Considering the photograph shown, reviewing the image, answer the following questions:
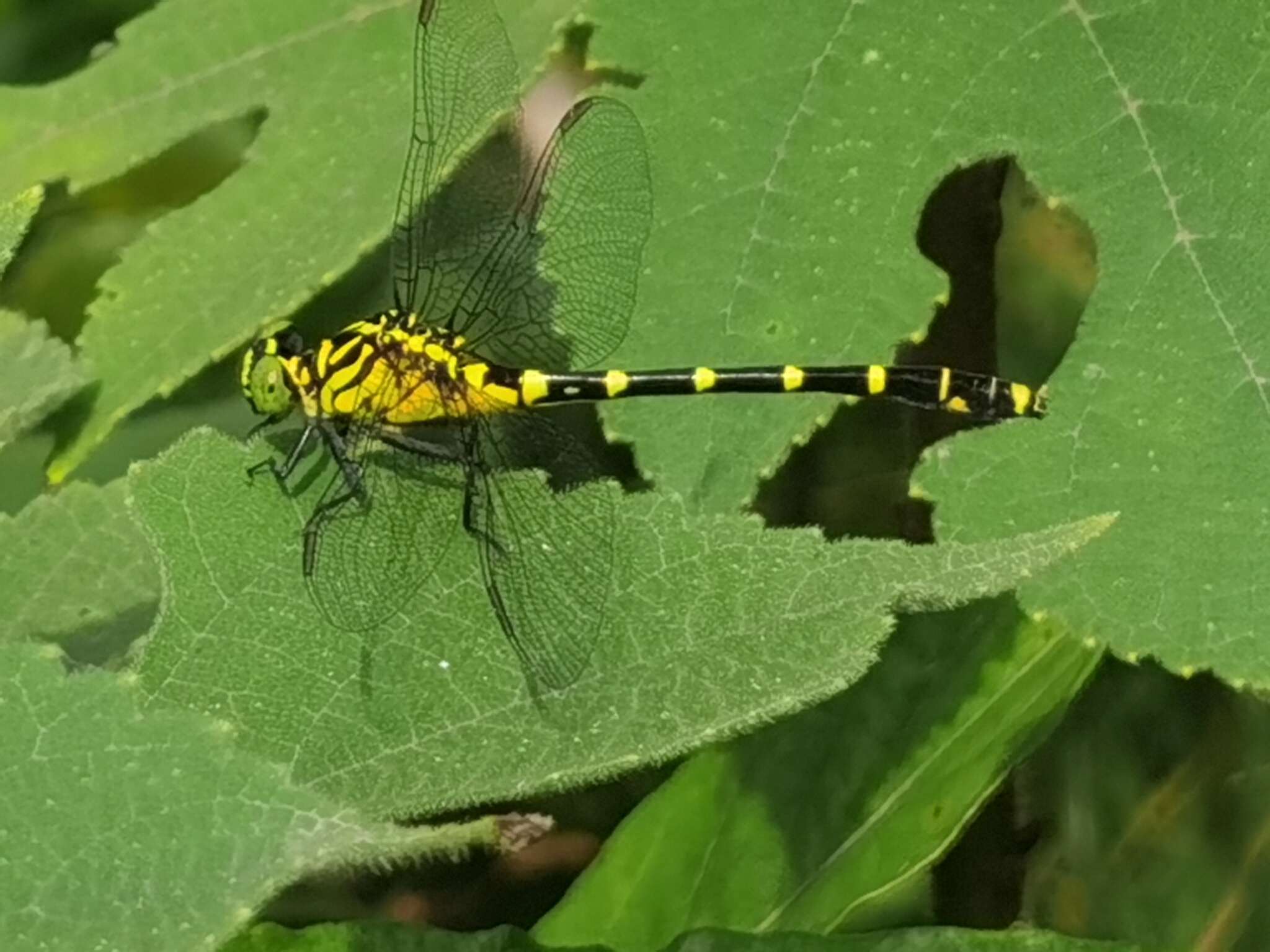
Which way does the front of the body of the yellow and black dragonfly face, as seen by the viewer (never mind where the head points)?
to the viewer's left

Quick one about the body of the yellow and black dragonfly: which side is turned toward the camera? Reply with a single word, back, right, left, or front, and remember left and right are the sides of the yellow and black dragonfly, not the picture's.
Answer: left
